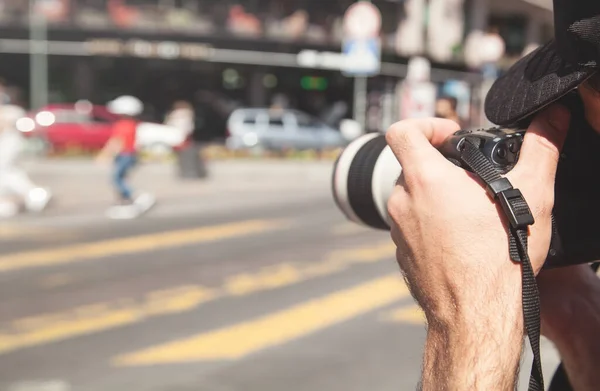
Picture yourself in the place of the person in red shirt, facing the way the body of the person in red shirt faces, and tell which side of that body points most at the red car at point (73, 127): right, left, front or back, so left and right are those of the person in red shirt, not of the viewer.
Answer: right

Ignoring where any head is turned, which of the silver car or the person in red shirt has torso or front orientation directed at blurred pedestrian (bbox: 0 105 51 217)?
the person in red shirt

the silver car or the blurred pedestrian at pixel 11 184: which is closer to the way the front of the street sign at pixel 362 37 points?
the blurred pedestrian

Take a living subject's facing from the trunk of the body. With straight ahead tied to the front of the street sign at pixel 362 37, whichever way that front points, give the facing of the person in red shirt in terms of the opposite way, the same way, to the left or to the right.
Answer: to the right

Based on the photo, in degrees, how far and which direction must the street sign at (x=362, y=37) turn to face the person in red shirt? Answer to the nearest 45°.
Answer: approximately 45° to its right

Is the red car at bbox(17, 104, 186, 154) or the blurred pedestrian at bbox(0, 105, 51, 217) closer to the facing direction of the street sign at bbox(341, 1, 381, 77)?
the blurred pedestrian

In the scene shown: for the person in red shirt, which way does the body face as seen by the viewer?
to the viewer's left
